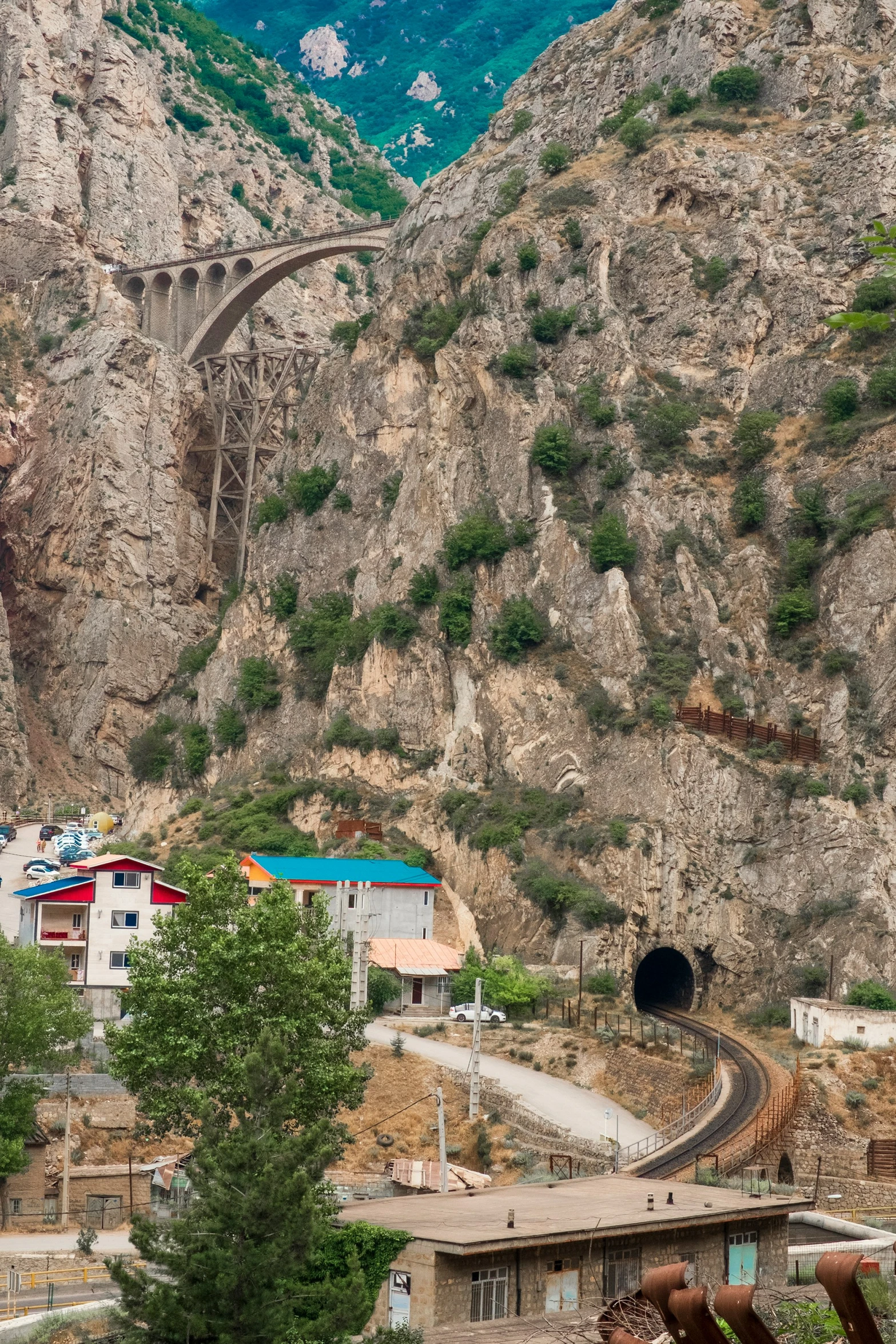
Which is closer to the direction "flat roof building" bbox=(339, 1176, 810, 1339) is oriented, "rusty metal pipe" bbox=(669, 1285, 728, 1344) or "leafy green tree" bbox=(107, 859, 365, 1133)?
the rusty metal pipe

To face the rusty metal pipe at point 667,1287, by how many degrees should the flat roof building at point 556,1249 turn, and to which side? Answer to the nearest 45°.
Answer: approximately 45° to its right

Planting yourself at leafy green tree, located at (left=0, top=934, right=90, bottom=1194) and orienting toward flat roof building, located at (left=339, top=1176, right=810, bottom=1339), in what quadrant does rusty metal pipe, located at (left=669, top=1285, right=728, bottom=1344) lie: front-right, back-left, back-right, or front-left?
front-right

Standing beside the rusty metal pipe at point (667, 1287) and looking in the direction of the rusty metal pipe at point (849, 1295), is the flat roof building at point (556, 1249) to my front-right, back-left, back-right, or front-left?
back-left

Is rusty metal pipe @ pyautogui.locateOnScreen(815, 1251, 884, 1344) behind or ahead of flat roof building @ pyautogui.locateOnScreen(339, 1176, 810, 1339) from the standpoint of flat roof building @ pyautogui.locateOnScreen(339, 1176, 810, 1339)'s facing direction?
ahead

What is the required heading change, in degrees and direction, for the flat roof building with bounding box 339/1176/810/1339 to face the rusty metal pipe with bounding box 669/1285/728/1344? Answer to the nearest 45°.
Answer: approximately 45° to its right

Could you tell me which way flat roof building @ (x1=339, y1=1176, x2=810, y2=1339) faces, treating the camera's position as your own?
facing the viewer and to the right of the viewer

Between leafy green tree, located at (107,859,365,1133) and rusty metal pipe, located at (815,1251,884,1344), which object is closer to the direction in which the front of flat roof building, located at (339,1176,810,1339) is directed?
the rusty metal pipe

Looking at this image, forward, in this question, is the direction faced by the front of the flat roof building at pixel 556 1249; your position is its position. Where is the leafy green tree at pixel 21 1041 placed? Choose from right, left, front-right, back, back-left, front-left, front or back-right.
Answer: back
